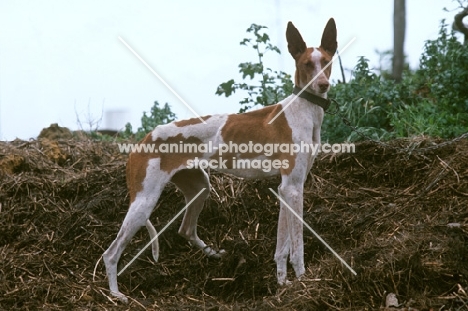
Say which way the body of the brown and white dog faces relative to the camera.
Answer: to the viewer's right
